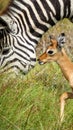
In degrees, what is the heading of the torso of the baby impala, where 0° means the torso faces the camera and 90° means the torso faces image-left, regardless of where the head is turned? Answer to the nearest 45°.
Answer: approximately 90°
